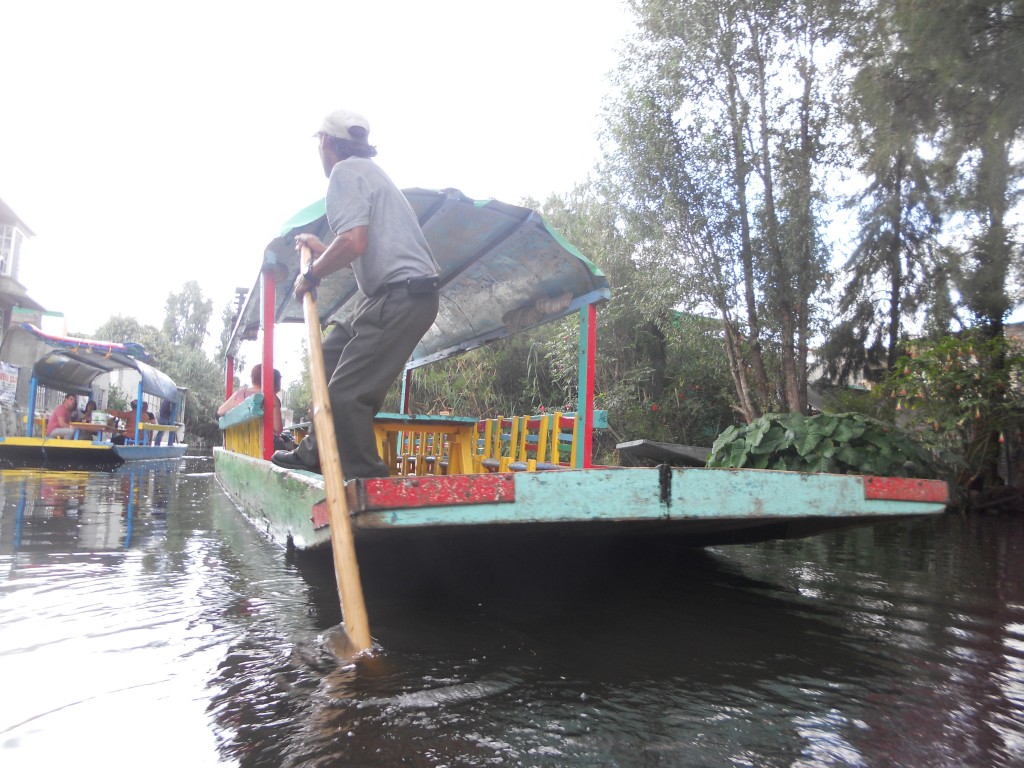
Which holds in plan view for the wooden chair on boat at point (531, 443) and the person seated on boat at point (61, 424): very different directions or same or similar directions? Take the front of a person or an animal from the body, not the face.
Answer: very different directions

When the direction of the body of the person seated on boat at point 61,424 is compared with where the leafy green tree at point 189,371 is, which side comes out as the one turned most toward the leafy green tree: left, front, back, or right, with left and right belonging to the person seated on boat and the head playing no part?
left

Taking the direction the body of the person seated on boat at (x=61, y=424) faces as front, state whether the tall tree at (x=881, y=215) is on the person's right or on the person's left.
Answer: on the person's right

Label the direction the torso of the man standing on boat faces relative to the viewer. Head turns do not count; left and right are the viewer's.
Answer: facing away from the viewer and to the left of the viewer

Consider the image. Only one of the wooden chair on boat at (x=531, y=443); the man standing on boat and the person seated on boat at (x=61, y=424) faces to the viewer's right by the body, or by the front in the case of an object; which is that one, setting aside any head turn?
the person seated on boat

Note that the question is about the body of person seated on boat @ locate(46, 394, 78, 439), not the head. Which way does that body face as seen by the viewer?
to the viewer's right
